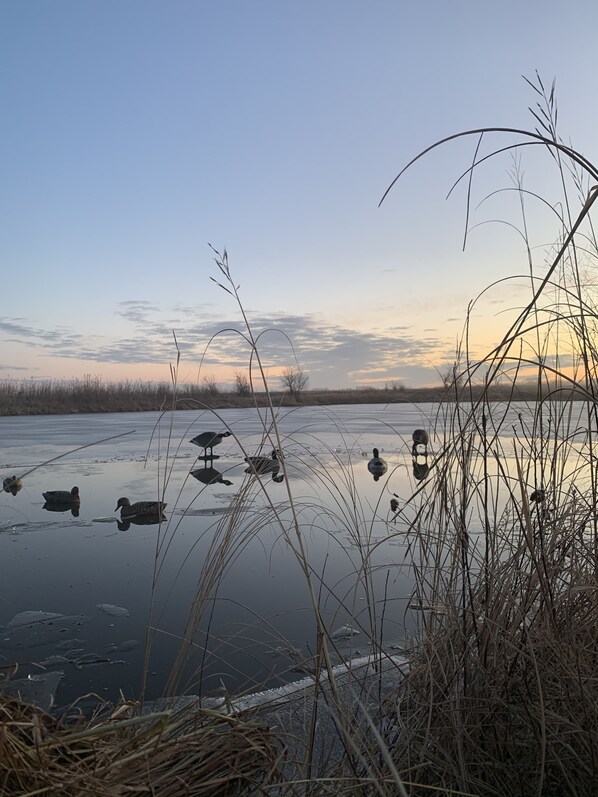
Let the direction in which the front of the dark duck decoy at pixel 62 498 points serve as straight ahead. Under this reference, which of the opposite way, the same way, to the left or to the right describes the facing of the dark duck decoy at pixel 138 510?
the opposite way

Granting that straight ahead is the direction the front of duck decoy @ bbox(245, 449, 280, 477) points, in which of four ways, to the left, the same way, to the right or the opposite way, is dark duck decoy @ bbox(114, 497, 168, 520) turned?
the opposite way

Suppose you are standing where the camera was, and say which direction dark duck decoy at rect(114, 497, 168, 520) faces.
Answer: facing to the left of the viewer

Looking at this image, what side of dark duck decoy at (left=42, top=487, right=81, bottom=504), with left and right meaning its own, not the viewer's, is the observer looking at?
right

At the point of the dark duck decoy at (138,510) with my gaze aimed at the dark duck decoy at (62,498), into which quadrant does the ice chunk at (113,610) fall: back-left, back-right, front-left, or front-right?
back-left

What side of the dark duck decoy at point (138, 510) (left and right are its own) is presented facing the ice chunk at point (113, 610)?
left

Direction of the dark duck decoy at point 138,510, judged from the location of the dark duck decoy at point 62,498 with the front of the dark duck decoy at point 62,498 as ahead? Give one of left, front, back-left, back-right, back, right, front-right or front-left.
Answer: front-right

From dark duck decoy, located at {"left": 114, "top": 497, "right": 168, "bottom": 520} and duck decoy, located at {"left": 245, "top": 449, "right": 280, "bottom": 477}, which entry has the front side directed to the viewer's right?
the duck decoy

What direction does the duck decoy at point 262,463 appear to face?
to the viewer's right

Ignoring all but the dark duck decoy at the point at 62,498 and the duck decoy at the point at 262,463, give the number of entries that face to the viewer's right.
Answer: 2
